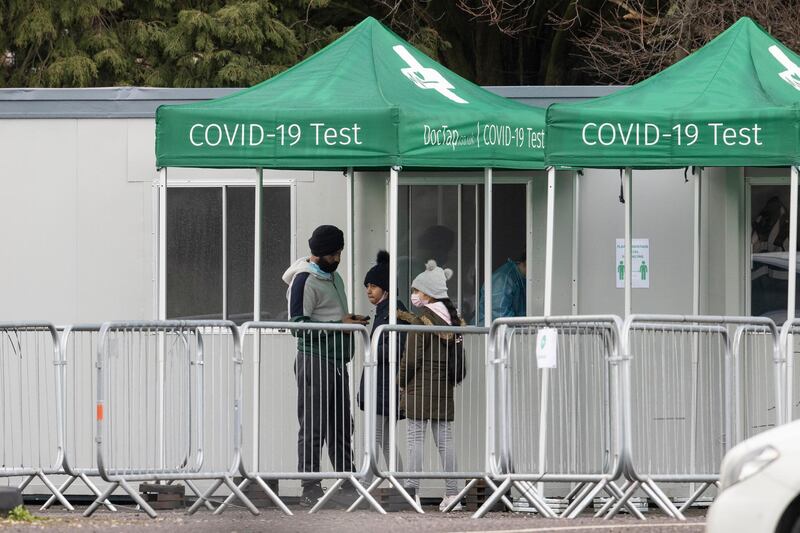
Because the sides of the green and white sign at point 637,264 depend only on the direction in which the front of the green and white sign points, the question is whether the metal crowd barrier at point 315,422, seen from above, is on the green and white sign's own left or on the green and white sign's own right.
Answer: on the green and white sign's own right

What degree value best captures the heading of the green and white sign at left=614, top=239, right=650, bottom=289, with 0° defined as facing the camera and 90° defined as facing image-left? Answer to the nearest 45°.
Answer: approximately 0°

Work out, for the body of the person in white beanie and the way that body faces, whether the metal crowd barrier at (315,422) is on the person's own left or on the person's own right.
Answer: on the person's own left

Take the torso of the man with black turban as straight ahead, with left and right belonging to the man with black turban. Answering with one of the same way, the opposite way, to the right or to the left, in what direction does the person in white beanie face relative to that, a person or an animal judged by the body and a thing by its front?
the opposite way

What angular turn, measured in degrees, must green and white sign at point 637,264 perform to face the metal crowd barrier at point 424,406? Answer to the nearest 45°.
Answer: approximately 45° to its right

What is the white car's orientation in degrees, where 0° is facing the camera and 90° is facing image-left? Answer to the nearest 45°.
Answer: approximately 90°

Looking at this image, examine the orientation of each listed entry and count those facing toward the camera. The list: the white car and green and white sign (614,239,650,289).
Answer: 1

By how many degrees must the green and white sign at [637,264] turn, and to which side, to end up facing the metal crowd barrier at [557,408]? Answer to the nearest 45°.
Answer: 0° — it already faces it
